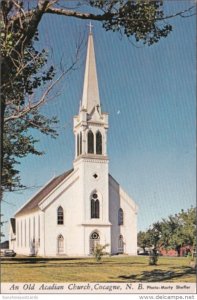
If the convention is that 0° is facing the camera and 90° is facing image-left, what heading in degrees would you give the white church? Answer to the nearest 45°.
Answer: approximately 315°
